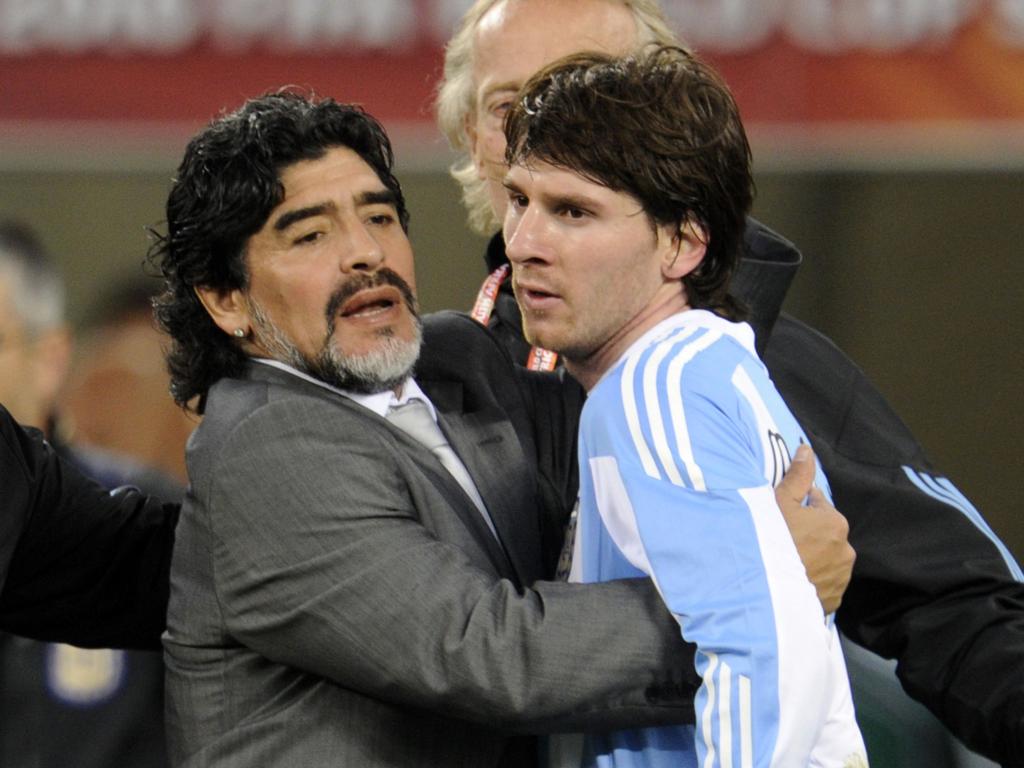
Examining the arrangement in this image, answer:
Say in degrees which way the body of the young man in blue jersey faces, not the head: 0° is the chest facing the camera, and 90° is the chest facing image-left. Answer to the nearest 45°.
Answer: approximately 90°

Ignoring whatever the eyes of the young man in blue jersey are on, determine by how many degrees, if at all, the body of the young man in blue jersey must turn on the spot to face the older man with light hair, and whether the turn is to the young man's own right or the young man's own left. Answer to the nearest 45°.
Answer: approximately 135° to the young man's own right

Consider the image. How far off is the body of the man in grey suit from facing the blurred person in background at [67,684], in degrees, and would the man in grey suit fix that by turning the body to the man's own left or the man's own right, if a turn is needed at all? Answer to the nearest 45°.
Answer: approximately 180°

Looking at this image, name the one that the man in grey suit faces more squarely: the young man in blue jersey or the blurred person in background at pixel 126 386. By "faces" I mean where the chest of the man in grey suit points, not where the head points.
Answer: the young man in blue jersey

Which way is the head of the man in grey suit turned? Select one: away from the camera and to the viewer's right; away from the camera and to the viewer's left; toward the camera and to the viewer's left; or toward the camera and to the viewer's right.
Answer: toward the camera and to the viewer's right

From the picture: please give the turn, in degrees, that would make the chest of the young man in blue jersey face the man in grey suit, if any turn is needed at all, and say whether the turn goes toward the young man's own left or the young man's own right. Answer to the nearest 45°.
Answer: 0° — they already face them

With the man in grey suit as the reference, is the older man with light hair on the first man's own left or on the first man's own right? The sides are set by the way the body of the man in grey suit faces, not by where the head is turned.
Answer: on the first man's own left

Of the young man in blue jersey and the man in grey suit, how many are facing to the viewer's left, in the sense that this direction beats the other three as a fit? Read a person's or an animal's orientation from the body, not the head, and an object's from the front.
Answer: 1

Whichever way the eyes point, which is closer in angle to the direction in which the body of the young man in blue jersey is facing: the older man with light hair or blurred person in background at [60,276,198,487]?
the blurred person in background

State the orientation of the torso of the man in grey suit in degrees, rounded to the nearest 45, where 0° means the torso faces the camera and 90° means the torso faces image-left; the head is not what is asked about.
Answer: approximately 315°
